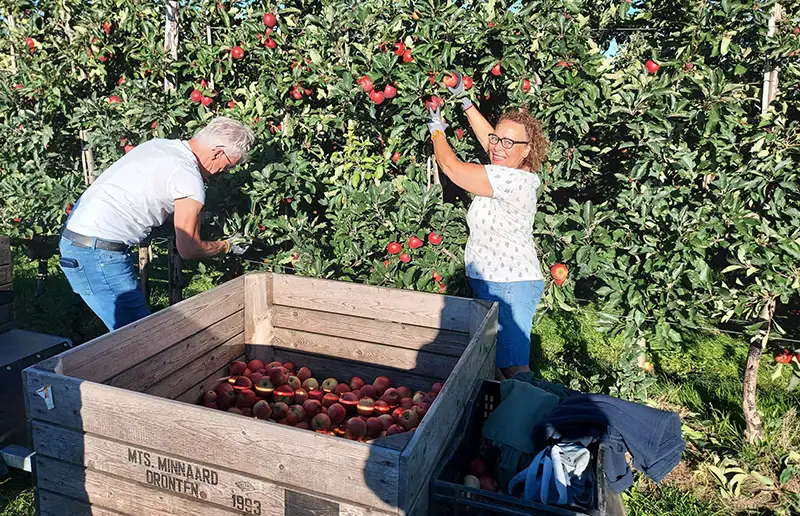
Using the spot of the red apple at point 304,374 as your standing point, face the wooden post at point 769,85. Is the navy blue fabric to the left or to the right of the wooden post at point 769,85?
right

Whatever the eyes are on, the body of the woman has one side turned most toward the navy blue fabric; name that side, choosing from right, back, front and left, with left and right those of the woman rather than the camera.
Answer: left
